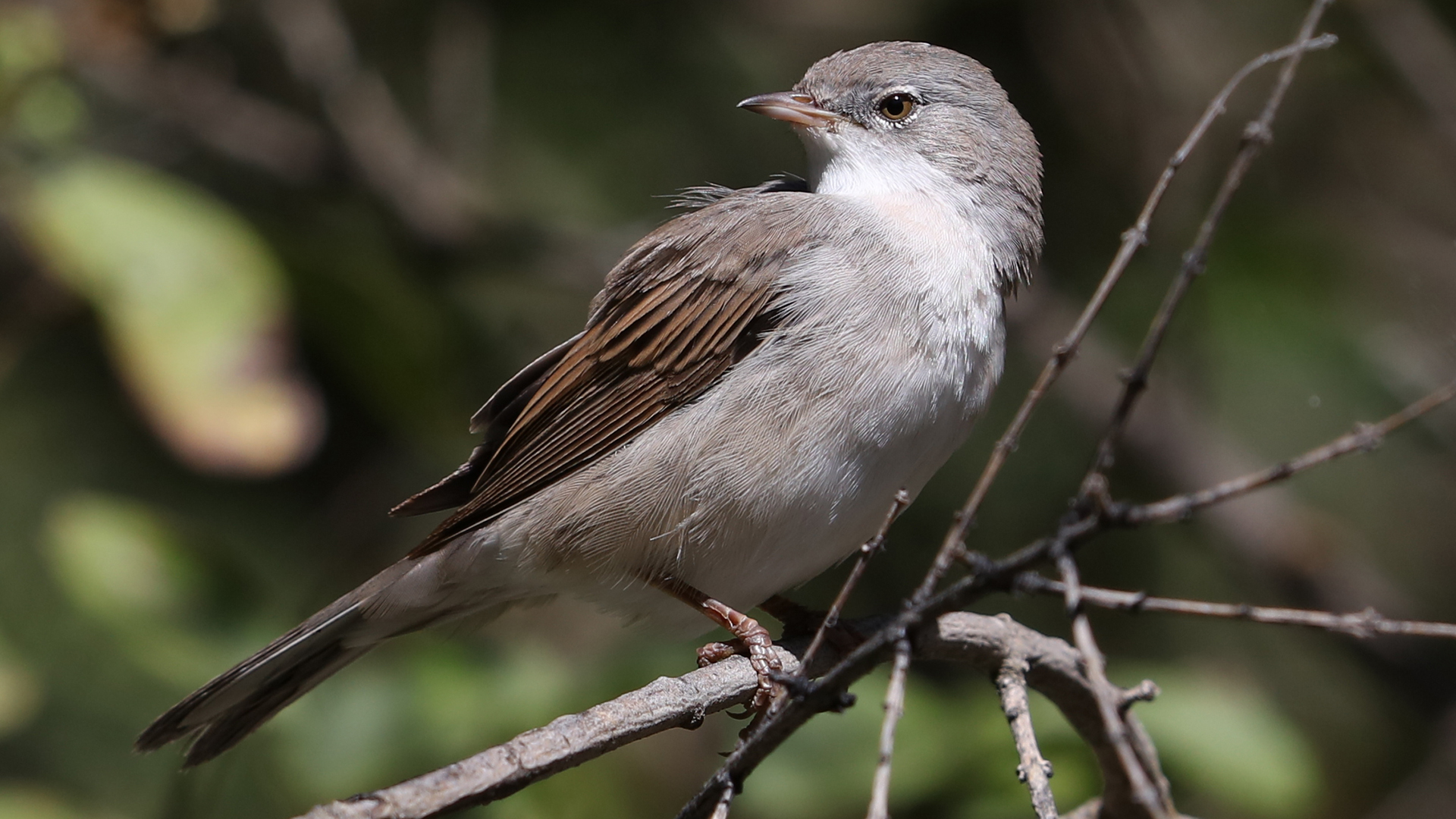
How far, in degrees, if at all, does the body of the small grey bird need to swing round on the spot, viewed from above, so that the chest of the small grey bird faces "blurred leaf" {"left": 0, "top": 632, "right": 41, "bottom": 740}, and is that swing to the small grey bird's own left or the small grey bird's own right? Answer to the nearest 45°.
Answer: approximately 180°

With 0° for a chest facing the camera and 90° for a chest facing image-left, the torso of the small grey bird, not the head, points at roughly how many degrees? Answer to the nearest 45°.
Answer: approximately 270°

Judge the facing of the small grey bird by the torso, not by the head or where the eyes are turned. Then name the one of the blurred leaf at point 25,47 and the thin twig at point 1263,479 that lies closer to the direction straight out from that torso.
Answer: the thin twig

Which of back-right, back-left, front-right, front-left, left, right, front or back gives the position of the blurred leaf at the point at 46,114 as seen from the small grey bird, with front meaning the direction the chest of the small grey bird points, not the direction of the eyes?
back-left

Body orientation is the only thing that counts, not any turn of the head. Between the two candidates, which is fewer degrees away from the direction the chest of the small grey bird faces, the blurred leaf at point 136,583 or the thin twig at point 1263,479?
the thin twig

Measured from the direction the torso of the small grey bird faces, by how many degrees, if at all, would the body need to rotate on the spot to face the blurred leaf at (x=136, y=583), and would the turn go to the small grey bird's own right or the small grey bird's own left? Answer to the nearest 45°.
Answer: approximately 180°

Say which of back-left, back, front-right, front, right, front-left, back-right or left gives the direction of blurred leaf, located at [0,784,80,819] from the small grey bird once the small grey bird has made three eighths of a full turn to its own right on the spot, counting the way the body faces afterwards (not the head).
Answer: front-right
